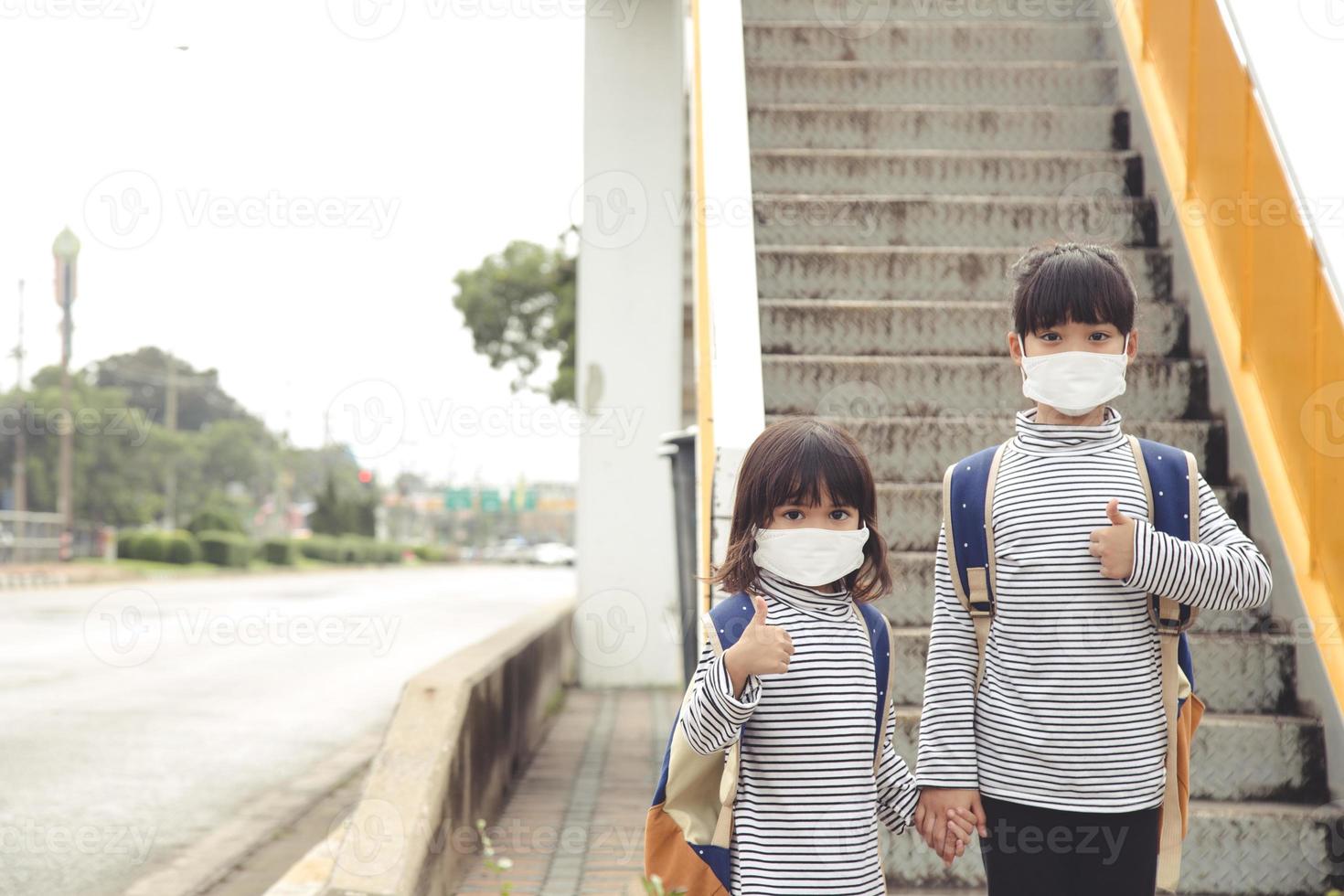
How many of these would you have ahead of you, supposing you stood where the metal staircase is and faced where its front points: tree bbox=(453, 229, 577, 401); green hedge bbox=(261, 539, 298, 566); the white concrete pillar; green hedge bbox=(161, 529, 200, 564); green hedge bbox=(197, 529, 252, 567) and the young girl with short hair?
1

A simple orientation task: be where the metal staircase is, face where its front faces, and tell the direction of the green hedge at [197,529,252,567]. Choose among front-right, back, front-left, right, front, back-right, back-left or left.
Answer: back-right

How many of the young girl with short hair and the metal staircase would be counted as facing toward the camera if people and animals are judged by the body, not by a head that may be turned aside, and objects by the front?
2

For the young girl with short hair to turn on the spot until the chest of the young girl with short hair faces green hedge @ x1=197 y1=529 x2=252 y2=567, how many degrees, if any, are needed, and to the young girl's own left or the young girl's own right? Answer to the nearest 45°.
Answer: approximately 135° to the young girl's own right

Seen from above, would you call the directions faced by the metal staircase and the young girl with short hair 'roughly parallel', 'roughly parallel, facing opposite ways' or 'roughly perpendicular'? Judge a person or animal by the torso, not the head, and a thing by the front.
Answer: roughly parallel

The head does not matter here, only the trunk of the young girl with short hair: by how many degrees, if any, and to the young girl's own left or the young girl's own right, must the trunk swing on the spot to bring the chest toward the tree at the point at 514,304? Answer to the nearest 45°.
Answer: approximately 180°

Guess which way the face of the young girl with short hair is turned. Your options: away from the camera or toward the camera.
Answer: toward the camera

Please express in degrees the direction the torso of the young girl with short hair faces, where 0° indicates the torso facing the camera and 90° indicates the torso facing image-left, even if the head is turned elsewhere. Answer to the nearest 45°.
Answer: approximately 0°

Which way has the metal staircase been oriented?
toward the camera
